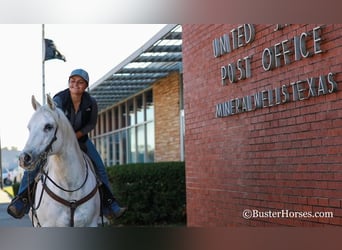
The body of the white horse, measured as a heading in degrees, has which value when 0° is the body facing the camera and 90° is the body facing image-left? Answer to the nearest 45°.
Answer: approximately 0°

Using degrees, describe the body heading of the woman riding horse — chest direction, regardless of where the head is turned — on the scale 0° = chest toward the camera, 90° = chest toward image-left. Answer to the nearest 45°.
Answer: approximately 0°

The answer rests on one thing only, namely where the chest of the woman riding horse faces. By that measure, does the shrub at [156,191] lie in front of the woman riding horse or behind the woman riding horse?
behind
